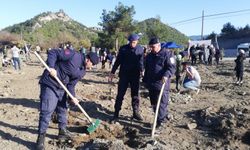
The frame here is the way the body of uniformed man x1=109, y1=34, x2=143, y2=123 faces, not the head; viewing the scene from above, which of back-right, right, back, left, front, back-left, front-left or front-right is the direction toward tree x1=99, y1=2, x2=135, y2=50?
back

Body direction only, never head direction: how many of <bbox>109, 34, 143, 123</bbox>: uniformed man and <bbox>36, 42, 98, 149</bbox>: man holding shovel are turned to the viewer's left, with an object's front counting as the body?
0

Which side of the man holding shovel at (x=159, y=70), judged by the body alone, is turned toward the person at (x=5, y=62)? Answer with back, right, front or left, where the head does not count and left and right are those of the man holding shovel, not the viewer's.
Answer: right

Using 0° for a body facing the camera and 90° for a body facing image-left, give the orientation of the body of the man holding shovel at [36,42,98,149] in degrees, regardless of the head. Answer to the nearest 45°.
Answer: approximately 315°

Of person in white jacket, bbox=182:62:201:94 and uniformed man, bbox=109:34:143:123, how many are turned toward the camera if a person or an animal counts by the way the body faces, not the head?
1

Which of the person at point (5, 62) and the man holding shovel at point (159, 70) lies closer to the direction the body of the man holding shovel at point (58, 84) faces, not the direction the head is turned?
the man holding shovel

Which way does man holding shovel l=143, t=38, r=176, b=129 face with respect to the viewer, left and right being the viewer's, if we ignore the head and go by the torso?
facing the viewer and to the left of the viewer

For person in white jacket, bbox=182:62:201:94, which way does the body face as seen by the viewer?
to the viewer's left

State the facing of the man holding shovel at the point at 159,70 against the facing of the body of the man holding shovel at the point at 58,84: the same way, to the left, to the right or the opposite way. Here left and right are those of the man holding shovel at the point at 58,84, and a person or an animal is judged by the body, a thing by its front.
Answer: to the right

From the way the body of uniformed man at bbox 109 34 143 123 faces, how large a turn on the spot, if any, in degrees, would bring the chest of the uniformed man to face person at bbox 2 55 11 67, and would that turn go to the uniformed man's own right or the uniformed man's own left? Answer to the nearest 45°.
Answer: approximately 135° to the uniformed man's own right

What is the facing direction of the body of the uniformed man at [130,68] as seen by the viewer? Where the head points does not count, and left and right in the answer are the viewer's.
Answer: facing the viewer
